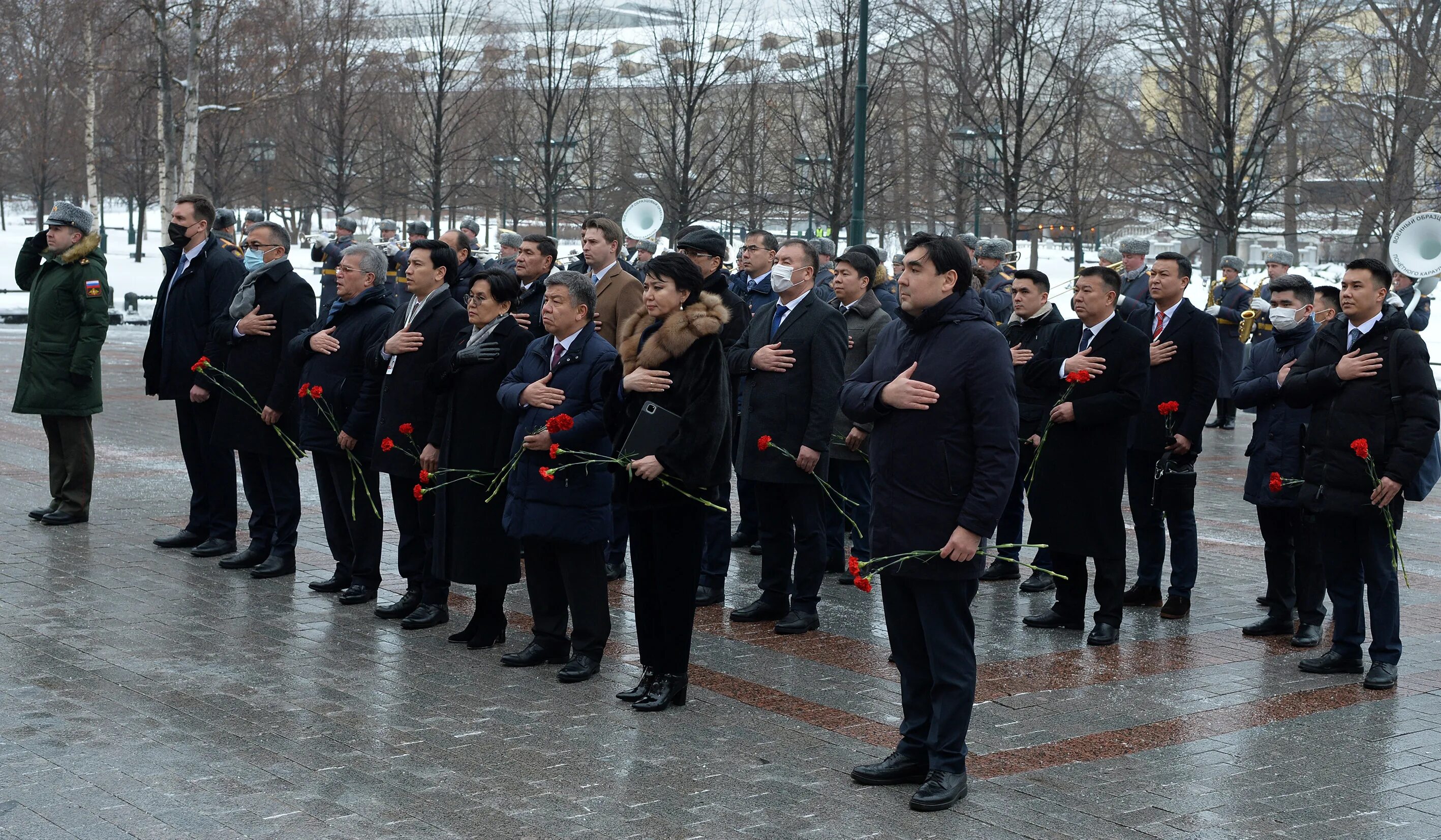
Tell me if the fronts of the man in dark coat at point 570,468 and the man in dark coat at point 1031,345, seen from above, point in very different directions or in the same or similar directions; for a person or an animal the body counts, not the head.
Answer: same or similar directions

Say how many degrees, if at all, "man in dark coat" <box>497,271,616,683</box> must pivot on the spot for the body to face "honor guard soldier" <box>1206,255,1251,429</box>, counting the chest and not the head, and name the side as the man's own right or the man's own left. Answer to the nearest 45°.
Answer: approximately 180°

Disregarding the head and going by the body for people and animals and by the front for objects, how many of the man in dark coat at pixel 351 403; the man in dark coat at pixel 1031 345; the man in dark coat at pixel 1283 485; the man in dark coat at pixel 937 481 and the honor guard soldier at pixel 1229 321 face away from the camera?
0

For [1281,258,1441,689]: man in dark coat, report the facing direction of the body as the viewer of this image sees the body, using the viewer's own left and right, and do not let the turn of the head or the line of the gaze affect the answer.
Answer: facing the viewer and to the left of the viewer

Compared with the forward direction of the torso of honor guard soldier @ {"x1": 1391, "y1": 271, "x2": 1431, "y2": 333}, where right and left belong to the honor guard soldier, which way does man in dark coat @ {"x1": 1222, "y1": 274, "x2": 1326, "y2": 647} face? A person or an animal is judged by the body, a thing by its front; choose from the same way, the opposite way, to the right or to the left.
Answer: the same way

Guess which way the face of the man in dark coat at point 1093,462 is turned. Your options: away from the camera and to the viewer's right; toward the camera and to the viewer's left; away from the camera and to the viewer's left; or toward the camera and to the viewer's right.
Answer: toward the camera and to the viewer's left

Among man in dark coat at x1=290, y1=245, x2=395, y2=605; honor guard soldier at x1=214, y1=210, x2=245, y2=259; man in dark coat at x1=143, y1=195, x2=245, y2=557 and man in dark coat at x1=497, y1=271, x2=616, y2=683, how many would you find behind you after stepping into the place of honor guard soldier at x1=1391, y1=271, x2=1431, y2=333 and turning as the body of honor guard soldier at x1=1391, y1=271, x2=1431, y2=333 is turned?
0

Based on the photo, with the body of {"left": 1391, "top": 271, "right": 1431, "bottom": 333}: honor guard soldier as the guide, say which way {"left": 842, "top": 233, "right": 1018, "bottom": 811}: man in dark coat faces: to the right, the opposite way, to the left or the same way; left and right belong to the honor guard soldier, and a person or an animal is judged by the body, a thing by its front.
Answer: the same way

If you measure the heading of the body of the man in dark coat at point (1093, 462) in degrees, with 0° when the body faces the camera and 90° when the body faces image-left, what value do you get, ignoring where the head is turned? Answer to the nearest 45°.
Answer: approximately 45°

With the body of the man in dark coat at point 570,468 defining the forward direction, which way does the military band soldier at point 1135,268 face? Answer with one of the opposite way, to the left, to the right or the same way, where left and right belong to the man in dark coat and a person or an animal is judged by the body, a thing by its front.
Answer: the same way

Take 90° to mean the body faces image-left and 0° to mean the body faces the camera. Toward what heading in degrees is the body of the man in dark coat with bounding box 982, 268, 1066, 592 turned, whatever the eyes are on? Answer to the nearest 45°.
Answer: approximately 45°

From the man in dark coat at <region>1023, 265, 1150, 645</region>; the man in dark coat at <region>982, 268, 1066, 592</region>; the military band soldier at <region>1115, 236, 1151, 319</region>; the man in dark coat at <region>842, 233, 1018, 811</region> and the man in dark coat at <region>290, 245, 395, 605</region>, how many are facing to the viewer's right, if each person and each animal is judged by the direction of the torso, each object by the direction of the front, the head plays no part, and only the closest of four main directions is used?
0

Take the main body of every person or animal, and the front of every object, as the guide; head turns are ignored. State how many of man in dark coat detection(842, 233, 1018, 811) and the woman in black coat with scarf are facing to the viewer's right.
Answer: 0

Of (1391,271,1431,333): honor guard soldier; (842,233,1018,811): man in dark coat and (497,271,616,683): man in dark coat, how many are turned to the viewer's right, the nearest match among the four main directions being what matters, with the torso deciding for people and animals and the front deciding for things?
0

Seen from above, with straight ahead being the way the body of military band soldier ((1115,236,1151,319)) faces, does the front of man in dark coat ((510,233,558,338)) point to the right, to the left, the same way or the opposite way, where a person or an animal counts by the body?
the same way

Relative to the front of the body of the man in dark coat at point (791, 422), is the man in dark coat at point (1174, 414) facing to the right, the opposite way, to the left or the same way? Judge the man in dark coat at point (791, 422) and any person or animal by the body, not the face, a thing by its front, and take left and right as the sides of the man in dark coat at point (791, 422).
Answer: the same way

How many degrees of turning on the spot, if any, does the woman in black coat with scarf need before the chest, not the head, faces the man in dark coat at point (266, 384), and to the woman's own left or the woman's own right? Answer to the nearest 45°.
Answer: approximately 90° to the woman's own right
